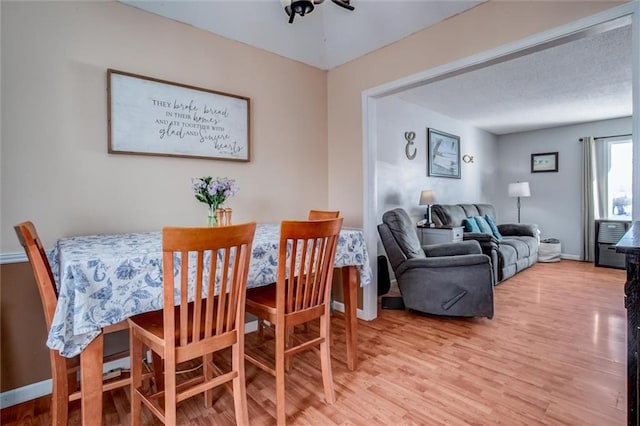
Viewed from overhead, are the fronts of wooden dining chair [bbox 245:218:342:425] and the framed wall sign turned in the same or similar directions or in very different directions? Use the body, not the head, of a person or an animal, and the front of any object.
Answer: very different directions

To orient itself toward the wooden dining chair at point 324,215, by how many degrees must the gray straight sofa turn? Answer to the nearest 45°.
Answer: approximately 90° to its right

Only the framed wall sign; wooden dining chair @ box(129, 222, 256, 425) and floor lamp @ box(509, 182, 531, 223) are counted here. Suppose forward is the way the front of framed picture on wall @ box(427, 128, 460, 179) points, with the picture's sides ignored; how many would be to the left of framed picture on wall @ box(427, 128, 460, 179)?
1

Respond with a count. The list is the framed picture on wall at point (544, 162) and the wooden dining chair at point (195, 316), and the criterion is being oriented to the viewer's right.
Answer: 0

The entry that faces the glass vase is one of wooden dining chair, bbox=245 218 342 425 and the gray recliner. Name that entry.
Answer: the wooden dining chair

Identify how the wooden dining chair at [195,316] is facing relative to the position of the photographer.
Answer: facing away from the viewer and to the left of the viewer

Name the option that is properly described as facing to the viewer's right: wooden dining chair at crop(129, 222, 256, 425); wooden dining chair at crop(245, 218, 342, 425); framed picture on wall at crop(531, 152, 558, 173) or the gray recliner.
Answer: the gray recliner

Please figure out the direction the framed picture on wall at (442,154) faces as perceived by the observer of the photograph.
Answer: facing the viewer and to the right of the viewer

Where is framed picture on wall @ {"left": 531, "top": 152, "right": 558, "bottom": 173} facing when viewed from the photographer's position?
facing the viewer and to the left of the viewer

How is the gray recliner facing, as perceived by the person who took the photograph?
facing to the right of the viewer

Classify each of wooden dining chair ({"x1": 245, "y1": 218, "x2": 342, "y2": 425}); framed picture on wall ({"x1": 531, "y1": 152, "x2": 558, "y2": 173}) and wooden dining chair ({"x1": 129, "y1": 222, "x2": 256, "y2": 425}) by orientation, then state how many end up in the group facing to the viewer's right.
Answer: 0

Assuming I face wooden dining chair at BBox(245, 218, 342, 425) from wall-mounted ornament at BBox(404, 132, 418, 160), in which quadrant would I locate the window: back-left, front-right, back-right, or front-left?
back-left

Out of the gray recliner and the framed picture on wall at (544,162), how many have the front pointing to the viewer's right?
1

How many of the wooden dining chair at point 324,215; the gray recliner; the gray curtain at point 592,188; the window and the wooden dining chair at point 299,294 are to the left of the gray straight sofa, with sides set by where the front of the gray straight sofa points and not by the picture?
2

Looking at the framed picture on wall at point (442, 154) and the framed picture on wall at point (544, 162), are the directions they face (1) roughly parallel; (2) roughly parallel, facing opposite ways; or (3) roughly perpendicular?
roughly perpendicular

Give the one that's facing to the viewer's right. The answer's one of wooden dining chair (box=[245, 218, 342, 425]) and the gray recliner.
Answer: the gray recliner

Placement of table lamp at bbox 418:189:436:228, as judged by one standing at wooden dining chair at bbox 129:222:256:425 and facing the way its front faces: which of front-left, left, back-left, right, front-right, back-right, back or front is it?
right
